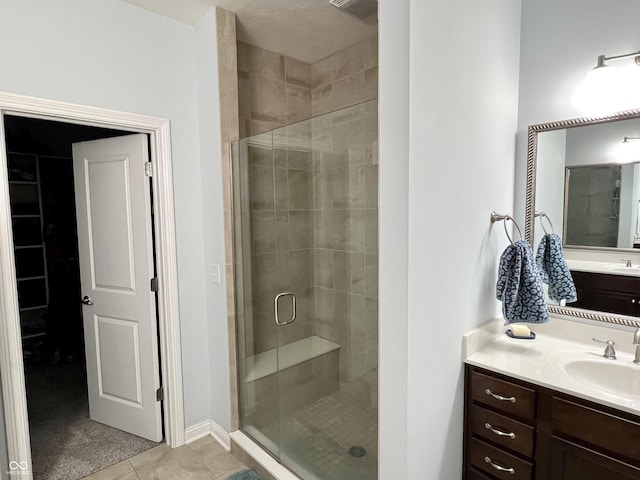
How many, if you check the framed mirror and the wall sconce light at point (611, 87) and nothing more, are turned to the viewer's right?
0

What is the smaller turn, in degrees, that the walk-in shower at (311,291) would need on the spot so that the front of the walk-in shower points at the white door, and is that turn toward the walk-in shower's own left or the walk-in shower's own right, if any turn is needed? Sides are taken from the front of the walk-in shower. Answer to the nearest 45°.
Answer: approximately 45° to the walk-in shower's own right

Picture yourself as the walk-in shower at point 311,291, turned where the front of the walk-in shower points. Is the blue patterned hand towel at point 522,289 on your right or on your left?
on your left

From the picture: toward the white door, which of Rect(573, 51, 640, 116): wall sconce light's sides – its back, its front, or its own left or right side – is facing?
front

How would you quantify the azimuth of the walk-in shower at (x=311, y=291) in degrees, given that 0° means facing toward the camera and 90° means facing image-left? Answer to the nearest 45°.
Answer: approximately 45°

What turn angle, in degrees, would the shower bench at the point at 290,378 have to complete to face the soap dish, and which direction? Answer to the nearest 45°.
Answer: approximately 45° to its left

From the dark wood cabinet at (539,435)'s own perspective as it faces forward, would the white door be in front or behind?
in front

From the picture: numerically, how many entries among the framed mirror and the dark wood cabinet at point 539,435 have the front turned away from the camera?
0

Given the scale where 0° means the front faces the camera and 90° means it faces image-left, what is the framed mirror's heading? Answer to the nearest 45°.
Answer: approximately 45°

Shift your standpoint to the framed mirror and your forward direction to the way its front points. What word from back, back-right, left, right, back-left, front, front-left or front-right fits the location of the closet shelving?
front-right

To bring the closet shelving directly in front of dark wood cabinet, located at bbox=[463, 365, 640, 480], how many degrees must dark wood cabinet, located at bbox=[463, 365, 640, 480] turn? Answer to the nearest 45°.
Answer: approximately 45° to its right

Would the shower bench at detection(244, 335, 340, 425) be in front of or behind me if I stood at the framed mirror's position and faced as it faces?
in front
